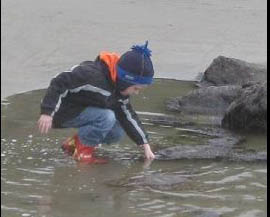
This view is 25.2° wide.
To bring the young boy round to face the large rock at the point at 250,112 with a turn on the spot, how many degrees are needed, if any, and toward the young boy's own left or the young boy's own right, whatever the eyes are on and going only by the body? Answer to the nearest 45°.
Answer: approximately 45° to the young boy's own left

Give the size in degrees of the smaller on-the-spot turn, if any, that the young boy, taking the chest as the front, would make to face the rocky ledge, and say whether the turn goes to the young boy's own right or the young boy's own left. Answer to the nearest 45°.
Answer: approximately 45° to the young boy's own left

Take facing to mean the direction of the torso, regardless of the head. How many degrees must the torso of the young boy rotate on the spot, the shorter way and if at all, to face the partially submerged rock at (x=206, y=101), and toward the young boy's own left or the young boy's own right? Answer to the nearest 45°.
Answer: approximately 45° to the young boy's own left

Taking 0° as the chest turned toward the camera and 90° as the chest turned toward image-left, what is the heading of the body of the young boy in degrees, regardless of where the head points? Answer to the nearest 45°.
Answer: approximately 270°

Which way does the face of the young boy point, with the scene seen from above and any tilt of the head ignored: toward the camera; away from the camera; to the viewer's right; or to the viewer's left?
to the viewer's right
